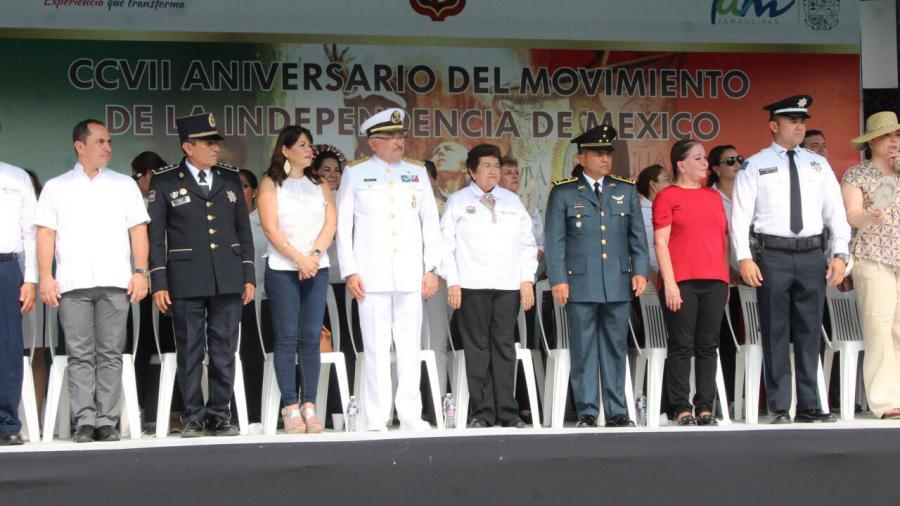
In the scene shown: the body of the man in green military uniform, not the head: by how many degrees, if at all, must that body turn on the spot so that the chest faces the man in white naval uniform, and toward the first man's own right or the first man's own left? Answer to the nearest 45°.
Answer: approximately 90° to the first man's own right

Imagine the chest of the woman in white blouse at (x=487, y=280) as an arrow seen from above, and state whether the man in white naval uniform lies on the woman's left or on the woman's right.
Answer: on the woman's right

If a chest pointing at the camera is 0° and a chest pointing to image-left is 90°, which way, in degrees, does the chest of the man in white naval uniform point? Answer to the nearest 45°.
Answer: approximately 0°

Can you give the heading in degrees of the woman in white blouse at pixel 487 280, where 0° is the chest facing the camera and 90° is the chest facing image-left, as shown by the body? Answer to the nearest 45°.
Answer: approximately 0°

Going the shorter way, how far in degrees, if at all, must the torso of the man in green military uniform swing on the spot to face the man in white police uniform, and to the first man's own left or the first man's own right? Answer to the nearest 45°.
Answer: approximately 90° to the first man's own left

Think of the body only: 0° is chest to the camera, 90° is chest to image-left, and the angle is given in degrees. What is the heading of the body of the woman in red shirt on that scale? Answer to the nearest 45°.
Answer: approximately 315°

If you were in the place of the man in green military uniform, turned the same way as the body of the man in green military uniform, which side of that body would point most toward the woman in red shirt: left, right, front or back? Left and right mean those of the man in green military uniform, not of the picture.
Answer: left
